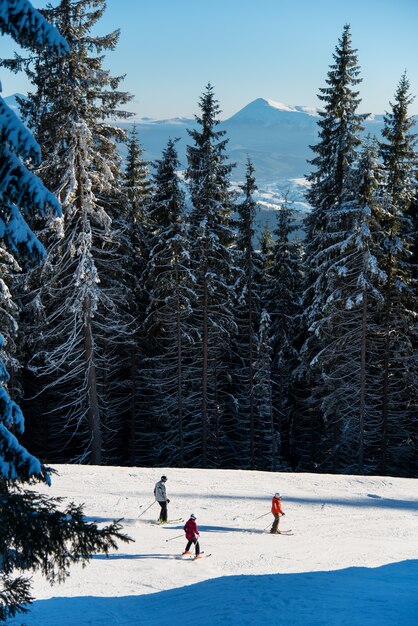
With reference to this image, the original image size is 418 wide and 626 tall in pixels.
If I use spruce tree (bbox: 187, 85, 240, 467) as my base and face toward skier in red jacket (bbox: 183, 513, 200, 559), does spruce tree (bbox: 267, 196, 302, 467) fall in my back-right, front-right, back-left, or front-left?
back-left

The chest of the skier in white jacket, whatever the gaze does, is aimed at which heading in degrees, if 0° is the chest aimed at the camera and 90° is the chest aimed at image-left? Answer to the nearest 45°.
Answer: approximately 270°
